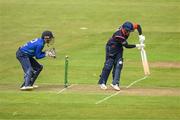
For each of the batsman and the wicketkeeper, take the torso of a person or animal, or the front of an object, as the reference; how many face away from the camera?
0

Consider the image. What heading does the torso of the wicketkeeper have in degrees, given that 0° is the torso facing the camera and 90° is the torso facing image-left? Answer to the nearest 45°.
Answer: approximately 270°

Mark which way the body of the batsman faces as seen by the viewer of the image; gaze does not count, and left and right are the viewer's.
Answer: facing the viewer and to the right of the viewer

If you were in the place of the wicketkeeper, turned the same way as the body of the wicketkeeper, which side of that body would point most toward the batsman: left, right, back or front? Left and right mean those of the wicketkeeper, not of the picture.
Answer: front

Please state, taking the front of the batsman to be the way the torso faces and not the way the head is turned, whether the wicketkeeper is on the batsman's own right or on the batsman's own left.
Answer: on the batsman's own right
